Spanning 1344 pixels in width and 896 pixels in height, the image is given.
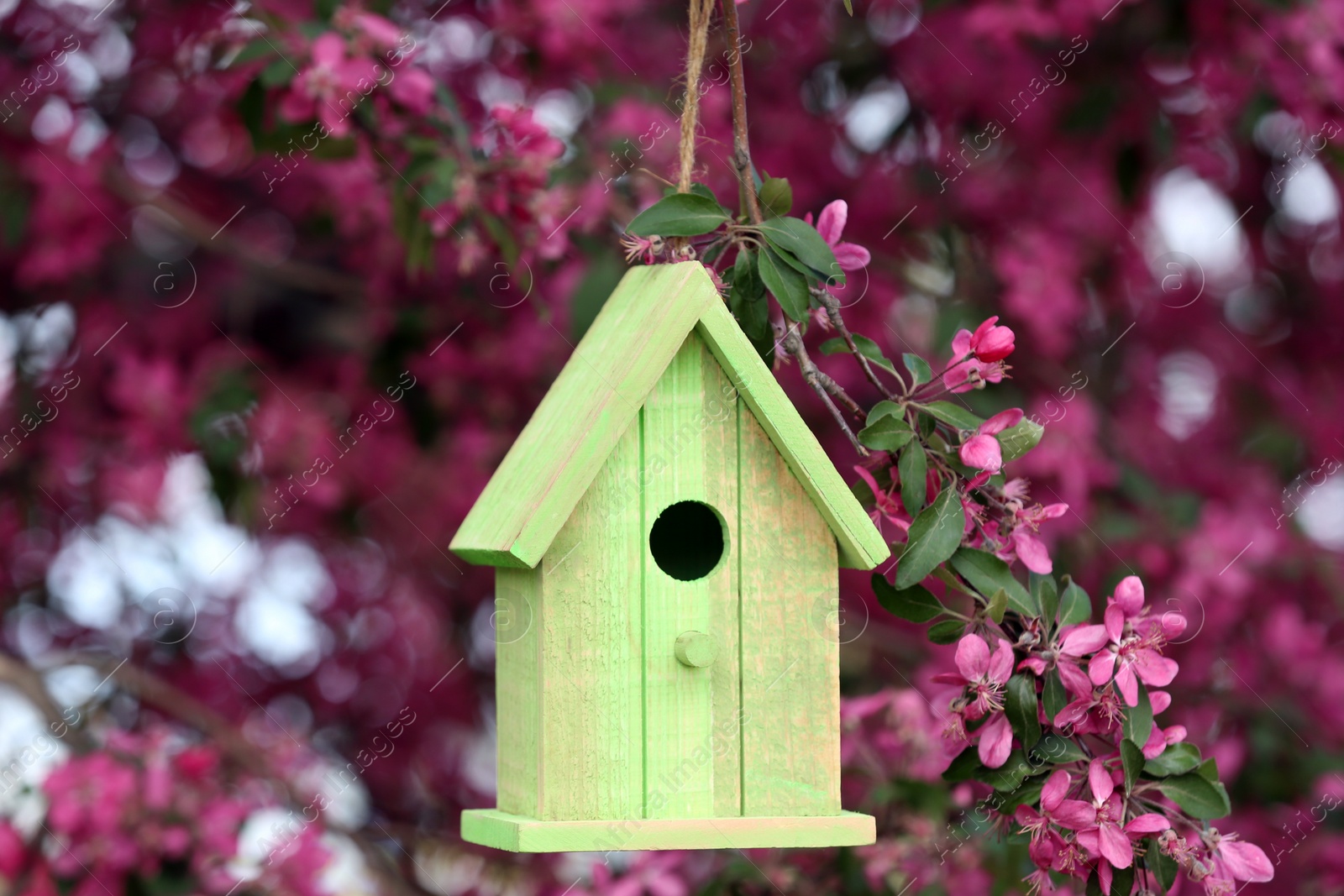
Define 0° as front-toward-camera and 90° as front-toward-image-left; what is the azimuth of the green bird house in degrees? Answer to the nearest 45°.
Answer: approximately 0°
